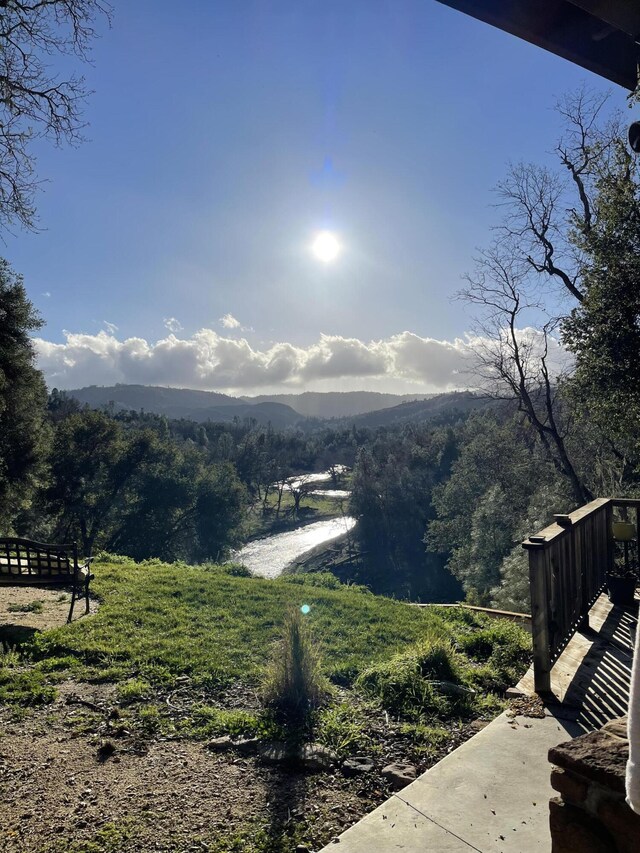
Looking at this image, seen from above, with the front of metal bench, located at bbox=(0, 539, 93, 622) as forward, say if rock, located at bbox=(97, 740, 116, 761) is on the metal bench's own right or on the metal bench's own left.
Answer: on the metal bench's own right

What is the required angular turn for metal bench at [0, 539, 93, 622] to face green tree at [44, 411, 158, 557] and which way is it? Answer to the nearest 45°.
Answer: approximately 45° to its left

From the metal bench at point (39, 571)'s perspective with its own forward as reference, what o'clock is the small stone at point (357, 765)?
The small stone is roughly at 4 o'clock from the metal bench.

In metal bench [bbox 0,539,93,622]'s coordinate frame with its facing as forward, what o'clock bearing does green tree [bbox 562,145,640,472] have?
The green tree is roughly at 2 o'clock from the metal bench.

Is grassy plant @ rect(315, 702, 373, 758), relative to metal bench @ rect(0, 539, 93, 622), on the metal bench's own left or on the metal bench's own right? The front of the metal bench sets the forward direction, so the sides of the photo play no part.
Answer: on the metal bench's own right

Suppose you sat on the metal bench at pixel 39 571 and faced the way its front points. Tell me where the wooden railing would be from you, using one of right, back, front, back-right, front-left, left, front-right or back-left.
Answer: right

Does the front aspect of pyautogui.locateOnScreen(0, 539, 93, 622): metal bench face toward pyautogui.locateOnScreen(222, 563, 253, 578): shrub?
yes

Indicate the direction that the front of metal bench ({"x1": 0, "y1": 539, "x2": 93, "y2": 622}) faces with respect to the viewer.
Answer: facing away from the viewer and to the right of the viewer

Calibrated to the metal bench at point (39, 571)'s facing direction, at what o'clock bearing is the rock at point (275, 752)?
The rock is roughly at 4 o'clock from the metal bench.

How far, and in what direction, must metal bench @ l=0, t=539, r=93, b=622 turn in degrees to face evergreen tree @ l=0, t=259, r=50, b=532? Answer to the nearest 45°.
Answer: approximately 45° to its left

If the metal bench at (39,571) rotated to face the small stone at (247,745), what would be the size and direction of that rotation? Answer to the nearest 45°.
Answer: approximately 135° to its right

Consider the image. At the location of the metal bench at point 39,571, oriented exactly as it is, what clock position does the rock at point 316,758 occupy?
The rock is roughly at 4 o'clock from the metal bench.

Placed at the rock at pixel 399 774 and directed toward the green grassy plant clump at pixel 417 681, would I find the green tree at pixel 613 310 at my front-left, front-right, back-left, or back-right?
front-right

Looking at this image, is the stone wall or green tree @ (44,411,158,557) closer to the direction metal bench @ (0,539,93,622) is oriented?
the green tree
